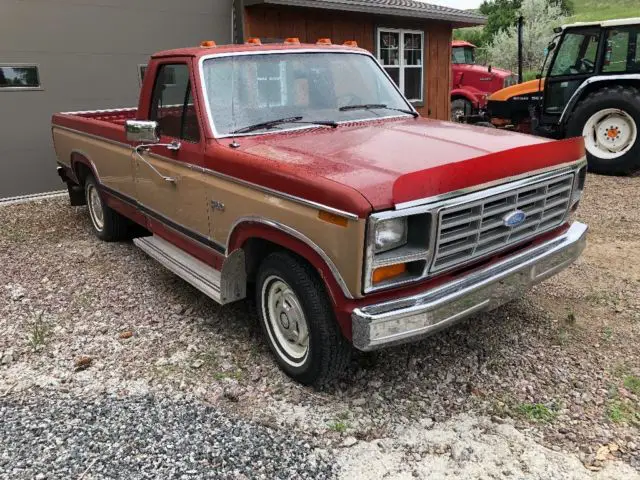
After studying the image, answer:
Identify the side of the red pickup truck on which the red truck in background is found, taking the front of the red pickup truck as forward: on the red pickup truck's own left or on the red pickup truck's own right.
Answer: on the red pickup truck's own left

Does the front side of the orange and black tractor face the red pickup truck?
no

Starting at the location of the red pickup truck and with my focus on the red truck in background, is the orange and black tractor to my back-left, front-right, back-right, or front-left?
front-right

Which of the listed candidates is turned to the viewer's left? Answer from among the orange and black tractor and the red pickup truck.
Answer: the orange and black tractor

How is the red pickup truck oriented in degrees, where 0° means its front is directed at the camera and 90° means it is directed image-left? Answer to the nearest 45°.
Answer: approximately 315°

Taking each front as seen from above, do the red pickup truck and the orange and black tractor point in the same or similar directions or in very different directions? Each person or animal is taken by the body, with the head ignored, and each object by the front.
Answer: very different directions

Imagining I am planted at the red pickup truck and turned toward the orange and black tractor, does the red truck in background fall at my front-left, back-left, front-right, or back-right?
front-left

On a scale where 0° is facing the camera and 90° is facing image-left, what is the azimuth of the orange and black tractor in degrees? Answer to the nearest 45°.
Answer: approximately 90°

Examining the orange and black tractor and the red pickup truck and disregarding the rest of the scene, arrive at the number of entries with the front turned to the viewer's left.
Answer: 1

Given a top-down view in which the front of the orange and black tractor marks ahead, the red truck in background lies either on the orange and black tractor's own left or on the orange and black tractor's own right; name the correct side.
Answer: on the orange and black tractor's own right

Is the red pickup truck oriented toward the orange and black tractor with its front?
no
